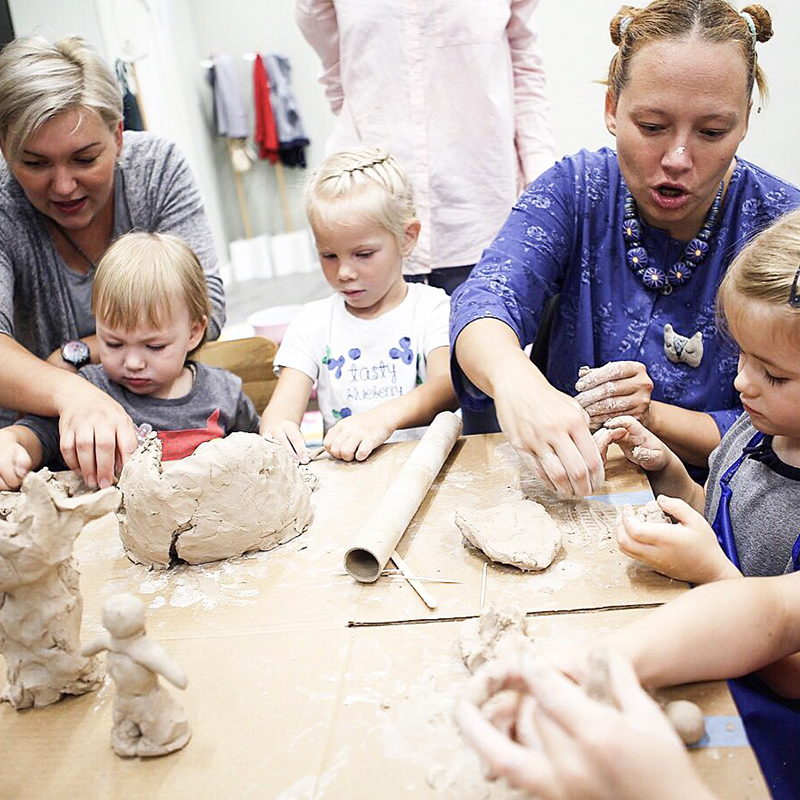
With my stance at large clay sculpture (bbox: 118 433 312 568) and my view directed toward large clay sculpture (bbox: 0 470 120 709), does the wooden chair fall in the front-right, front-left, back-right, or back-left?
back-right

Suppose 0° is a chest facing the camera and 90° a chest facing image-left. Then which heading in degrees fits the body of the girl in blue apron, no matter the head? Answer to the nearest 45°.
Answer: approximately 45°

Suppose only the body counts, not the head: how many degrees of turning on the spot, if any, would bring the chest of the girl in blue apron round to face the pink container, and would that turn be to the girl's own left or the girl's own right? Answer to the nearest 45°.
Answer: approximately 90° to the girl's own right

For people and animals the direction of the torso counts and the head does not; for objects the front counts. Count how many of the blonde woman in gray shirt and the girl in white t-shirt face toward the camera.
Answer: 2

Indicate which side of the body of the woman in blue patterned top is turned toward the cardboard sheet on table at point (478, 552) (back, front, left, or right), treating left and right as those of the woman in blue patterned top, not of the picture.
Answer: front

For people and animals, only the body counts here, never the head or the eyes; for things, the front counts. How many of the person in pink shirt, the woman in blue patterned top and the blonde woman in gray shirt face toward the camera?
3
